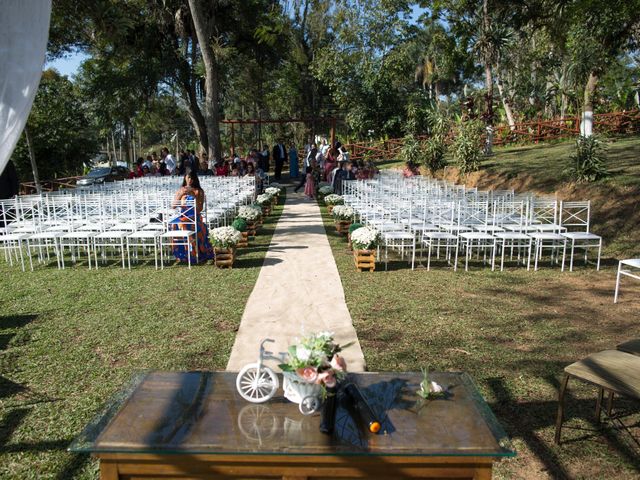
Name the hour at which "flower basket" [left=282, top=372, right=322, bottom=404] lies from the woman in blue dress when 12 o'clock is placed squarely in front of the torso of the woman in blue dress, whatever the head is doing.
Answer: The flower basket is roughly at 12 o'clock from the woman in blue dress.

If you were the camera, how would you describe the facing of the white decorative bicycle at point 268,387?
facing to the left of the viewer

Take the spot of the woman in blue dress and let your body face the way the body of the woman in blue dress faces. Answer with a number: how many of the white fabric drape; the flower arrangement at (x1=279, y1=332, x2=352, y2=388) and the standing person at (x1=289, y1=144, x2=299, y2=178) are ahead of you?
2

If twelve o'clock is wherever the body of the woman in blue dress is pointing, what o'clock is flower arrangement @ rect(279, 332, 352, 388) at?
The flower arrangement is roughly at 12 o'clock from the woman in blue dress.

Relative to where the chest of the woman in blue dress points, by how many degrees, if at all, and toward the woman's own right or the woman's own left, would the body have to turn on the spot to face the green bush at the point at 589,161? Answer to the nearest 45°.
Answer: approximately 90° to the woman's own left

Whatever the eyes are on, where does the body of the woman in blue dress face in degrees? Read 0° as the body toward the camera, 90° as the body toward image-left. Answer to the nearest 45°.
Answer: approximately 0°

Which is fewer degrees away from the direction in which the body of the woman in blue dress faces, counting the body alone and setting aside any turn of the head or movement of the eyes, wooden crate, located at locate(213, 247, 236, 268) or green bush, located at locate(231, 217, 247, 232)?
the wooden crate

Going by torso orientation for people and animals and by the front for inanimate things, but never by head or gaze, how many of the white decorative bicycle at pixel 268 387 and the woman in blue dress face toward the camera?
1

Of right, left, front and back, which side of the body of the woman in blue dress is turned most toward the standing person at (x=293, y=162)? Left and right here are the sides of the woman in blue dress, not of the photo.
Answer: back

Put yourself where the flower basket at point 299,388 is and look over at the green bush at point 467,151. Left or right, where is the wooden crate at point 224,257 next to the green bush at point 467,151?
left

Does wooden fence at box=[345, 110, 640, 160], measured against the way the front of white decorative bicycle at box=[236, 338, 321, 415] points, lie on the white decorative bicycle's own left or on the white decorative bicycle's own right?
on the white decorative bicycle's own right
